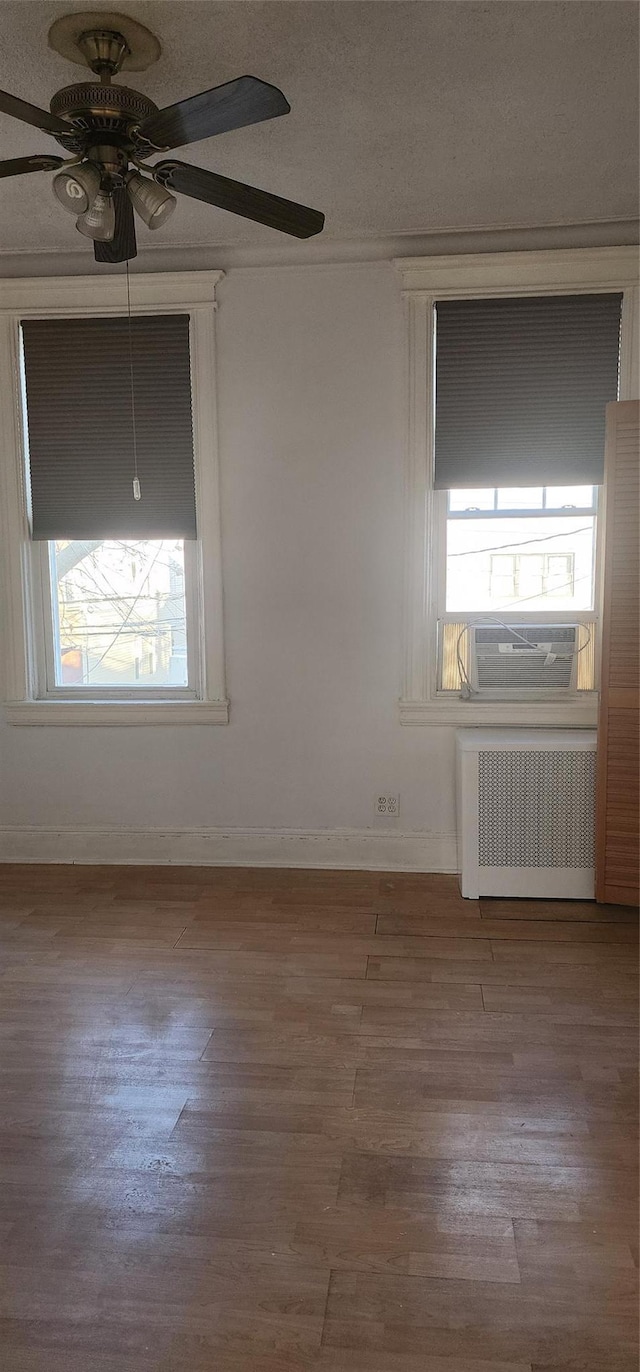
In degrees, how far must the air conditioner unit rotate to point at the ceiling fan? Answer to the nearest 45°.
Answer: approximately 45° to its right

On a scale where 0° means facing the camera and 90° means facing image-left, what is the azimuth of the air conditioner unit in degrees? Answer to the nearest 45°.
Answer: approximately 0°

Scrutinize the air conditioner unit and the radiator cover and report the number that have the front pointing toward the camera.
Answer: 2

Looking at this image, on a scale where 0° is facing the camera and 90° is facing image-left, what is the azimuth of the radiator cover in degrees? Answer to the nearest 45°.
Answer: approximately 0°

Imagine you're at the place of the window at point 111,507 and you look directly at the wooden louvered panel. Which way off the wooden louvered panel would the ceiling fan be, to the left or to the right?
right

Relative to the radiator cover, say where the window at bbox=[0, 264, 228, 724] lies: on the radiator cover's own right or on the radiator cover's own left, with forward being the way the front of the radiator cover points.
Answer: on the radiator cover's own right
